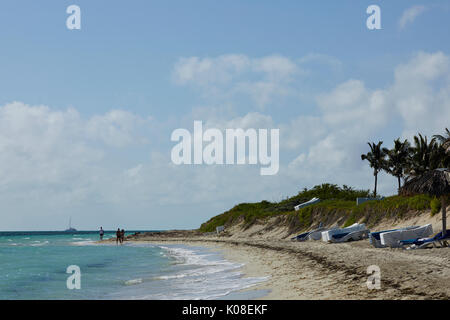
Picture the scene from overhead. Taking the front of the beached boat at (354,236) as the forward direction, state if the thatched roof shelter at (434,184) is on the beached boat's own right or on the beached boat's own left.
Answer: on the beached boat's own right

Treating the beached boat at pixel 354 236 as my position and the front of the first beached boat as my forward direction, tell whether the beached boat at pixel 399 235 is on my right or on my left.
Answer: on my right
